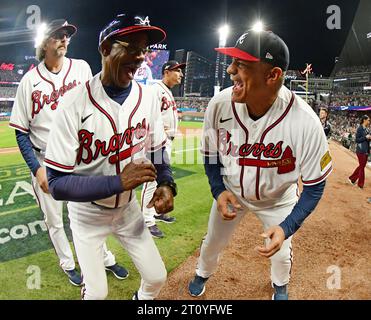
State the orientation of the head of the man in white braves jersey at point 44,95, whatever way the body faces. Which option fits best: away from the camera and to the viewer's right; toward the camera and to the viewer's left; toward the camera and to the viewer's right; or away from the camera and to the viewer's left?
toward the camera and to the viewer's right

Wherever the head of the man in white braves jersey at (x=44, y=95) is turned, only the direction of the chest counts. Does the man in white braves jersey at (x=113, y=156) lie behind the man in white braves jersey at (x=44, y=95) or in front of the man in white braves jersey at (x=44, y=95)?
in front

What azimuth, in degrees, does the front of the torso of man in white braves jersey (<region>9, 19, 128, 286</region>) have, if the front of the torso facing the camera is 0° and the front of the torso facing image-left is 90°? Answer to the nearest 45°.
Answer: approximately 315°

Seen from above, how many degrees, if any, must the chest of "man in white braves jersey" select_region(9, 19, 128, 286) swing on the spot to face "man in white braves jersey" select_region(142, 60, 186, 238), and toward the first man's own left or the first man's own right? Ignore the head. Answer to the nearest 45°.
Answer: approximately 90° to the first man's own left

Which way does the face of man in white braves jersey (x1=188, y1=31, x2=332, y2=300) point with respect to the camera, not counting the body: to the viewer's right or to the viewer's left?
to the viewer's left

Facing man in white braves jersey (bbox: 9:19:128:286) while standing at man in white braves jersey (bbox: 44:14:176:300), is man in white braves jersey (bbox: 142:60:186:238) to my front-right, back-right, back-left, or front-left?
front-right
